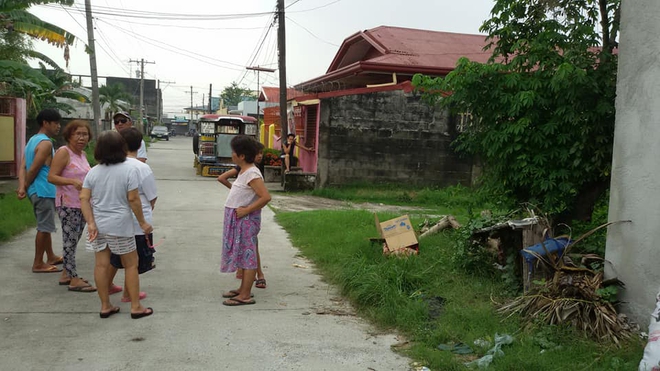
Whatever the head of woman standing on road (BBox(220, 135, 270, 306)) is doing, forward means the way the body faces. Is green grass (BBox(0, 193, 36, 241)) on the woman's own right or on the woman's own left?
on the woman's own right

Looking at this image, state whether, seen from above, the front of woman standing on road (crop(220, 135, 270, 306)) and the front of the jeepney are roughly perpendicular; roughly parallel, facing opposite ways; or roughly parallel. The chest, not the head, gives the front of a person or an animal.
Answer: roughly perpendicular

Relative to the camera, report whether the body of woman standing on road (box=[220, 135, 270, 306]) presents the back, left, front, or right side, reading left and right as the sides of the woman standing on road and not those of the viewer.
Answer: left

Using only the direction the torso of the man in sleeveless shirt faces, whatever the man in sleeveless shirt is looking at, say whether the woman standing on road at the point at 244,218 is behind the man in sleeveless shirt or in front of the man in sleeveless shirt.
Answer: in front

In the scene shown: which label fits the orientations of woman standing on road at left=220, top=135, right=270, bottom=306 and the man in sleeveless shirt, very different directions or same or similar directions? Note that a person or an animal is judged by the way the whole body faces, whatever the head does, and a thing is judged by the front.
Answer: very different directions

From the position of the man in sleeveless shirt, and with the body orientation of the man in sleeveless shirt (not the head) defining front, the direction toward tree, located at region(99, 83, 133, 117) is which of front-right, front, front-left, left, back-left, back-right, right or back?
left

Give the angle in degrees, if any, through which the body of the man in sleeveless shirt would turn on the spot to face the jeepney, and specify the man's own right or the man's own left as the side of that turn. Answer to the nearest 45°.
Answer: approximately 45° to the man's own left

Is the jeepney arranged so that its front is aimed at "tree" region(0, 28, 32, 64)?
no

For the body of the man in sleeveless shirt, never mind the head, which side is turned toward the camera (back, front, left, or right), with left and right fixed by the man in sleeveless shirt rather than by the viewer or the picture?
right

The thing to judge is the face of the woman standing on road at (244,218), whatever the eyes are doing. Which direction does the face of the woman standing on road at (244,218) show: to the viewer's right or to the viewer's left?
to the viewer's left
